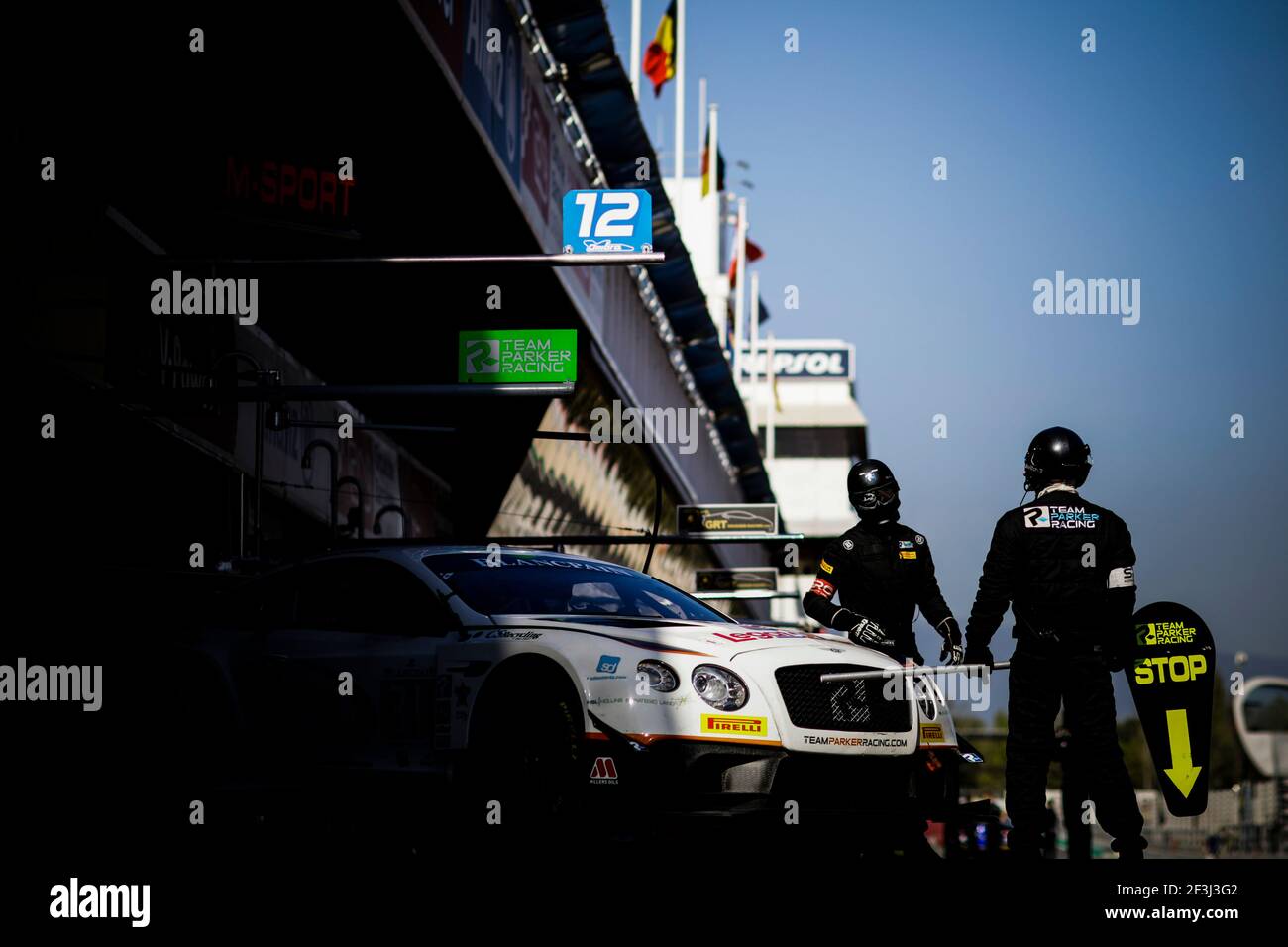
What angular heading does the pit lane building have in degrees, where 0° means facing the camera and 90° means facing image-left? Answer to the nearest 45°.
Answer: approximately 315°

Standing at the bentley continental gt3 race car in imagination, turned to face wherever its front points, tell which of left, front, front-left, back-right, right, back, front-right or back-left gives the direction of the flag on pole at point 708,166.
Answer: back-left

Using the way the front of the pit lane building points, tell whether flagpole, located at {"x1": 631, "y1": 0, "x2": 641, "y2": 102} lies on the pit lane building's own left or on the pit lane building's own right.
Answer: on the pit lane building's own left

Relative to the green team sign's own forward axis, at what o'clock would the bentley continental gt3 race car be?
The bentley continental gt3 race car is roughly at 12 o'clock from the green team sign.

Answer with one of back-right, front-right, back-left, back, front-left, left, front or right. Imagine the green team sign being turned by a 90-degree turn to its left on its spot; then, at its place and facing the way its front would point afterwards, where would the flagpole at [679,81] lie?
left

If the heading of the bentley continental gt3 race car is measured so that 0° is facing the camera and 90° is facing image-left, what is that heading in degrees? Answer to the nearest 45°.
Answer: approximately 315°

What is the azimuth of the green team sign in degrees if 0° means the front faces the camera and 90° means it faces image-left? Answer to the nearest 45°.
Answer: approximately 0°

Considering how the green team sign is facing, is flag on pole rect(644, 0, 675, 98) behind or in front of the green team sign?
behind

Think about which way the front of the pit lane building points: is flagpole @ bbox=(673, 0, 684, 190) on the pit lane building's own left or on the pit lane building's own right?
on the pit lane building's own left

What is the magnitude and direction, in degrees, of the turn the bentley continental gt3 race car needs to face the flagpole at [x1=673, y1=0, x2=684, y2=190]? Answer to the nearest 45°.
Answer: approximately 135° to its left

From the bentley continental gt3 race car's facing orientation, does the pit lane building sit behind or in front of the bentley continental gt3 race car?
behind
